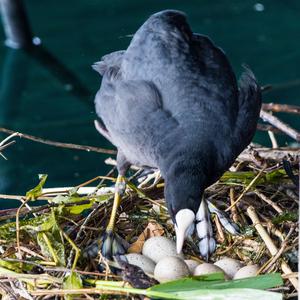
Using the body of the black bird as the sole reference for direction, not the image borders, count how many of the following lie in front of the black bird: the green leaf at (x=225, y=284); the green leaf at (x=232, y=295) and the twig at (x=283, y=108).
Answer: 2

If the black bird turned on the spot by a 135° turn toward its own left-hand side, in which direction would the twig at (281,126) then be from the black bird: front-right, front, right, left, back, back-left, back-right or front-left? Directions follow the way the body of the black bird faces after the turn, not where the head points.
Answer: front

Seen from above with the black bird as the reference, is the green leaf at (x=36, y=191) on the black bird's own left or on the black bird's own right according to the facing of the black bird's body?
on the black bird's own right

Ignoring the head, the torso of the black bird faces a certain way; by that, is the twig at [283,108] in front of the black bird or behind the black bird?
behind

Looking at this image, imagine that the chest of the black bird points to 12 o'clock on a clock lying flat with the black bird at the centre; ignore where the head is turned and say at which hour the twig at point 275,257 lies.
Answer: The twig is roughly at 11 o'clock from the black bird.

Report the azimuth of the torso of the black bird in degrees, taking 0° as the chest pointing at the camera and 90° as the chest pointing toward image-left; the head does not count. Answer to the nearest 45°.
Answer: approximately 0°

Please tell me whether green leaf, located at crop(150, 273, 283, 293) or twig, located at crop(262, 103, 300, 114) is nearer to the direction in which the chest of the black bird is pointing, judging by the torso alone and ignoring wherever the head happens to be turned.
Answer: the green leaf
